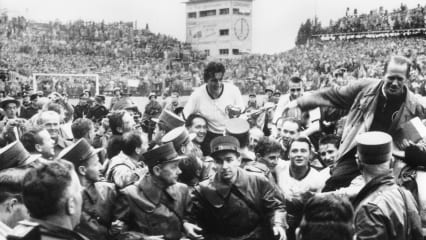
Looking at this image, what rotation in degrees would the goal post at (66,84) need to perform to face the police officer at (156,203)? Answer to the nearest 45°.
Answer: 0° — it already faces them

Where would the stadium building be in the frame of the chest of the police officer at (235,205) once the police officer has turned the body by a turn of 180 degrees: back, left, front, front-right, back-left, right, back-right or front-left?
front

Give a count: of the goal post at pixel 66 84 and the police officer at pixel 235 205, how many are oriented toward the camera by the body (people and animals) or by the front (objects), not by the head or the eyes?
2

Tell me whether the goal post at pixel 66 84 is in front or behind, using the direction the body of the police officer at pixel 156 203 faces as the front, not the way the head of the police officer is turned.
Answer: behind

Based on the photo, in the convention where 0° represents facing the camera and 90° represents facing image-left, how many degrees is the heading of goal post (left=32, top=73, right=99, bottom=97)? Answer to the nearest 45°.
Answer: approximately 0°

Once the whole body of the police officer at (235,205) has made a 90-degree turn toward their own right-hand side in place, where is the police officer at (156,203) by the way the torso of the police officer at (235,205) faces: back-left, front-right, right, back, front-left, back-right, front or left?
front

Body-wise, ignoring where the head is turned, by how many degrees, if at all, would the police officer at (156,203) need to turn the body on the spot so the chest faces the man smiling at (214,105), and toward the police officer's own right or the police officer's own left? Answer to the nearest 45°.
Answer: approximately 135° to the police officer's own left

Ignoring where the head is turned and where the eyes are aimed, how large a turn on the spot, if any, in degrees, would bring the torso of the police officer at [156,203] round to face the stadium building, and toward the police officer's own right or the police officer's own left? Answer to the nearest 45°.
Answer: approximately 135° to the police officer's own left

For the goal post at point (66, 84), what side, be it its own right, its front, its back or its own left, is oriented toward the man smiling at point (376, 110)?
front
